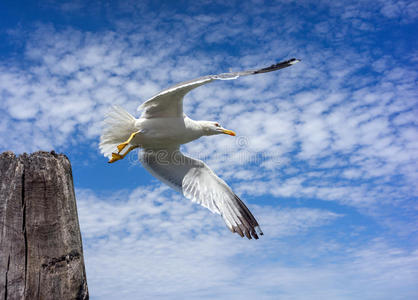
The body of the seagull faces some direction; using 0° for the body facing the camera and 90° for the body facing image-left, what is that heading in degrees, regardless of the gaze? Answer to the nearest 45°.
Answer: approximately 270°
